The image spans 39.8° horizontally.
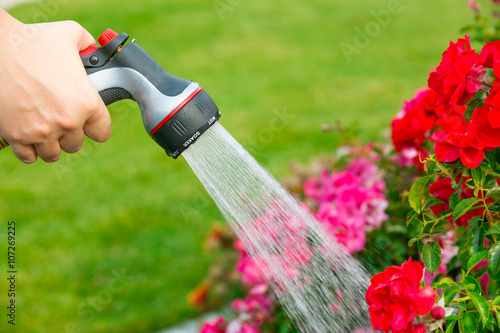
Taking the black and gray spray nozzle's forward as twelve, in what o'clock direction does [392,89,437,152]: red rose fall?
The red rose is roughly at 11 o'clock from the black and gray spray nozzle.

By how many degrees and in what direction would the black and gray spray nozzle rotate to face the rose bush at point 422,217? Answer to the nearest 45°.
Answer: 0° — it already faces it

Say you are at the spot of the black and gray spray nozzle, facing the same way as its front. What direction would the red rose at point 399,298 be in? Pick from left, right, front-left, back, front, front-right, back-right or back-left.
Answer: front-right

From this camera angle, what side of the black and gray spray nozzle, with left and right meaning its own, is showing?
right

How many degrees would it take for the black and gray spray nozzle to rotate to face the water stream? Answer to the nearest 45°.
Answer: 0° — it already faces it
